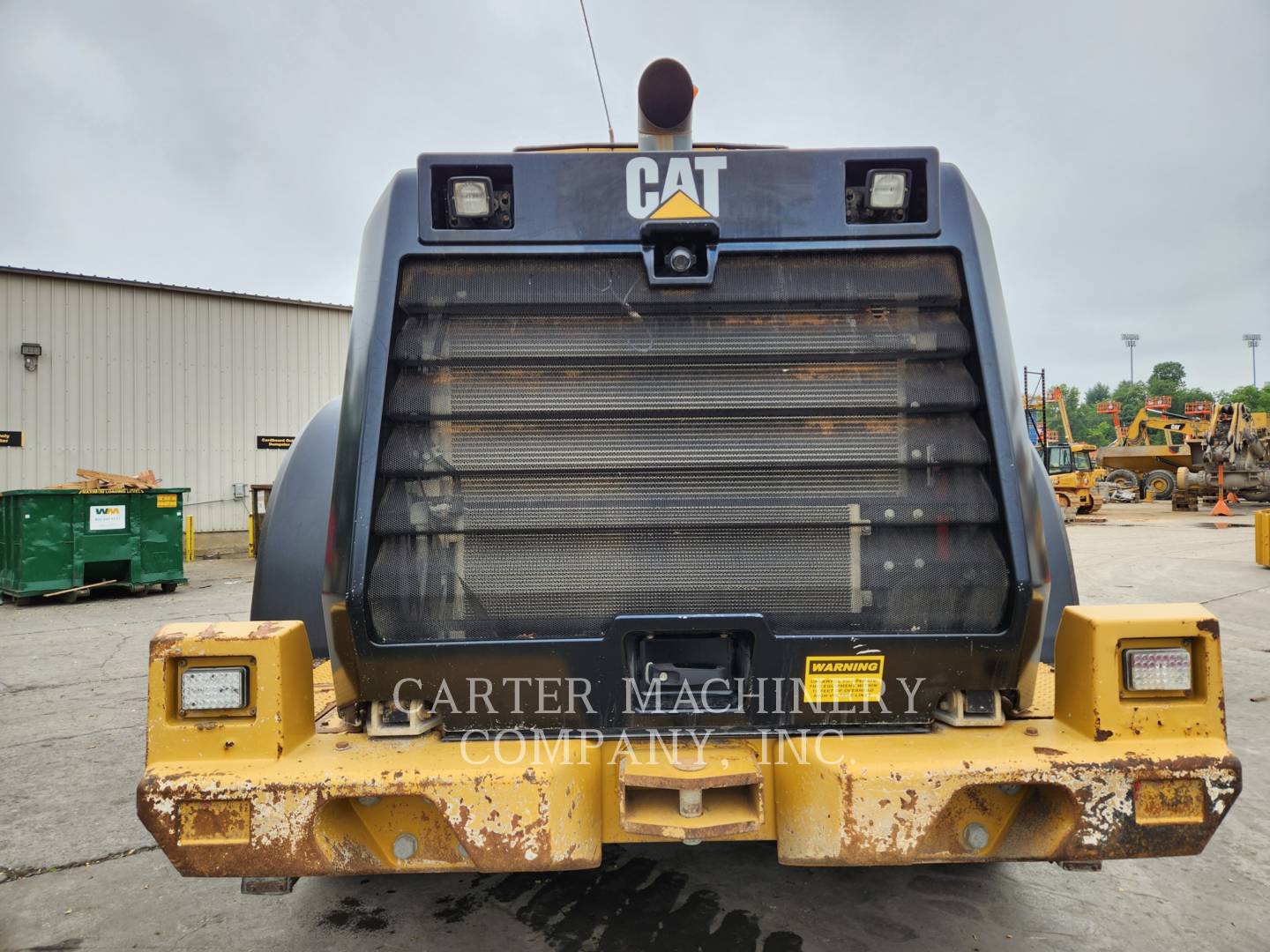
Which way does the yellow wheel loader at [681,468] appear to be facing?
away from the camera

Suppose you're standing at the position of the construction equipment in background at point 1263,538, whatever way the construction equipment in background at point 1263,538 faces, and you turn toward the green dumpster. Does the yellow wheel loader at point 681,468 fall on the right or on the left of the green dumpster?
left

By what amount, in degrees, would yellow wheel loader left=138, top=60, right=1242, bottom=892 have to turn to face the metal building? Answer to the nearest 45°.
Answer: approximately 45° to its left

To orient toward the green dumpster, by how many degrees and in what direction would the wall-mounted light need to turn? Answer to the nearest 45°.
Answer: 0° — it already faces it

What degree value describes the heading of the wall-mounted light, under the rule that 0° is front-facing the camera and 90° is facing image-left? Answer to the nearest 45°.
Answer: approximately 0°

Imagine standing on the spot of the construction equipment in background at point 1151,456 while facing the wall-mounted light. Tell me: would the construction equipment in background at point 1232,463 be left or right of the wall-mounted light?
left
